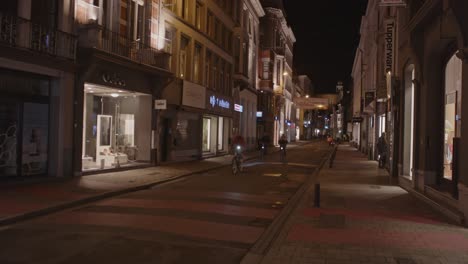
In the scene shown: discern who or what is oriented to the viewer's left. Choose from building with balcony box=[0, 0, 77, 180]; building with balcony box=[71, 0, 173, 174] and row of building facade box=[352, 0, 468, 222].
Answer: the row of building facade

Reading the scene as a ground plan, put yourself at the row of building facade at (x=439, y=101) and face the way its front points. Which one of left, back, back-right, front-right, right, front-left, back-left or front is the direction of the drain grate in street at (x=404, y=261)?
left

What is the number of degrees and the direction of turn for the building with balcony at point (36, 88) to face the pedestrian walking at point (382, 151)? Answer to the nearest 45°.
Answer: approximately 45° to its left

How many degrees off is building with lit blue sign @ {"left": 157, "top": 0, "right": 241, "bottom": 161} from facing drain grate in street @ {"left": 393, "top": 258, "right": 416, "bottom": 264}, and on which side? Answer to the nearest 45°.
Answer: approximately 45° to its right

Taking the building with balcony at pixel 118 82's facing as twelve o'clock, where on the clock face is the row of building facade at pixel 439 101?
The row of building facade is roughly at 12 o'clock from the building with balcony.

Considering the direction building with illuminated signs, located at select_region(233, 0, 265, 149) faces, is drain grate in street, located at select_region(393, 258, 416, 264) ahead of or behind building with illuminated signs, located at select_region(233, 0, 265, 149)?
ahead

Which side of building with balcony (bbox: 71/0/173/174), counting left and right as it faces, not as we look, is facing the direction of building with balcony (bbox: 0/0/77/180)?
right

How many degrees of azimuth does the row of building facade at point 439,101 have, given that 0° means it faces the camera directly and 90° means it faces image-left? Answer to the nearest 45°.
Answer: approximately 90°

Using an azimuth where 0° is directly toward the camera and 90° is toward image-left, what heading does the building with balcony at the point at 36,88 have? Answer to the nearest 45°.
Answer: approximately 315°

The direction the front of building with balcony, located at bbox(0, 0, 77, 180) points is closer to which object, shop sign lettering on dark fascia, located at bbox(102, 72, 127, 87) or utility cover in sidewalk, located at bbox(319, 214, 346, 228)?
the utility cover in sidewalk

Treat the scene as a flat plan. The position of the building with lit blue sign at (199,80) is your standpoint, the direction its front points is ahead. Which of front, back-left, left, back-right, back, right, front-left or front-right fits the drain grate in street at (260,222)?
front-right

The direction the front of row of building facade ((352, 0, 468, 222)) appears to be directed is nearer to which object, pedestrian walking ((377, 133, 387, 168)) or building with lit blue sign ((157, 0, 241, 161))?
the building with lit blue sign

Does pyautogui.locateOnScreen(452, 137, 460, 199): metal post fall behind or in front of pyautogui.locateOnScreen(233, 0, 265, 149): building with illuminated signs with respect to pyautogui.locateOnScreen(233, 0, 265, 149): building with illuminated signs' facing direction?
in front
